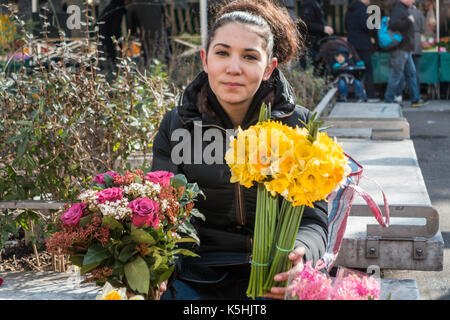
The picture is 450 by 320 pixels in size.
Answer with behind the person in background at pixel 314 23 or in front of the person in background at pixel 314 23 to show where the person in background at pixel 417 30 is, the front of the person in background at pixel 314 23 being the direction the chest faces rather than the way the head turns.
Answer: in front

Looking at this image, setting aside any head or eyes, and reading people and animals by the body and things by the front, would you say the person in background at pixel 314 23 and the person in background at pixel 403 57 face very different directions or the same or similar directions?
same or similar directions

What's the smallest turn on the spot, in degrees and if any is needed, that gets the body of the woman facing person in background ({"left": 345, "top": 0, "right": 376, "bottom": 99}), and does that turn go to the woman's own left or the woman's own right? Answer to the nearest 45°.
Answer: approximately 180°

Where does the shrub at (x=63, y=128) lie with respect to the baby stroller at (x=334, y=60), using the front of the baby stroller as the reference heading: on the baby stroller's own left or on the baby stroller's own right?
on the baby stroller's own right

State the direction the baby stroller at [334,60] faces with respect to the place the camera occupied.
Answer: facing the viewer and to the right of the viewer

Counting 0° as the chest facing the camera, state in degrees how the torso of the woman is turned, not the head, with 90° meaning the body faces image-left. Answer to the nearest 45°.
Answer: approximately 0°
